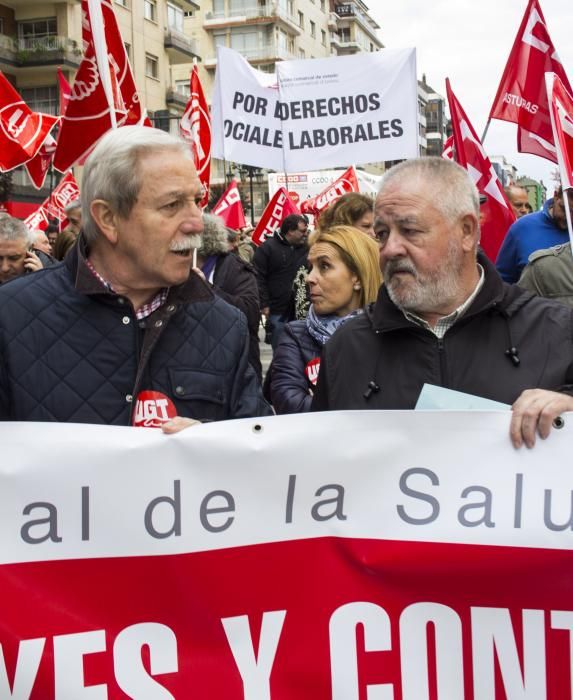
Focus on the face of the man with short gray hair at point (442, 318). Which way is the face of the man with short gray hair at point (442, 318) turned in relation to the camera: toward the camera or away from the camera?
toward the camera

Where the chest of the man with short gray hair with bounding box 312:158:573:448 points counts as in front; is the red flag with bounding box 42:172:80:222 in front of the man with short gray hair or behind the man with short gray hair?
behind

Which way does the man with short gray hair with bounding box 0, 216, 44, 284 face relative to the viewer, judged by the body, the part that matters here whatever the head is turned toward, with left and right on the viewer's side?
facing the viewer and to the left of the viewer

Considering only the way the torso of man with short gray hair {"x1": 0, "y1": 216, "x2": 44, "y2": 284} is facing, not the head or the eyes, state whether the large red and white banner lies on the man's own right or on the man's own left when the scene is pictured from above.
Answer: on the man's own left

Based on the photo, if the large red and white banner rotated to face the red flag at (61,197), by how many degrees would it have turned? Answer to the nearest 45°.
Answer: approximately 180°

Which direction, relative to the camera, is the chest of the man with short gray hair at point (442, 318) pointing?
toward the camera

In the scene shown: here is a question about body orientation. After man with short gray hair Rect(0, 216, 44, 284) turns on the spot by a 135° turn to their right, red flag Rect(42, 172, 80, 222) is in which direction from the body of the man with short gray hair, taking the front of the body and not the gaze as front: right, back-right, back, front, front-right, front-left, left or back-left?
front

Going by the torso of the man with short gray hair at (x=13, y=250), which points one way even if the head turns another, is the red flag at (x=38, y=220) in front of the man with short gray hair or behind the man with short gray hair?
behind

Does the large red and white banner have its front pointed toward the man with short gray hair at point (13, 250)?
no

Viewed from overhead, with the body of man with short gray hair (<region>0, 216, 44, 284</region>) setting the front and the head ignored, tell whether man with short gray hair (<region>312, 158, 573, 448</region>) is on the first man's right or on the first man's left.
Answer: on the first man's left

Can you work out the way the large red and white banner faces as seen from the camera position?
facing the viewer
